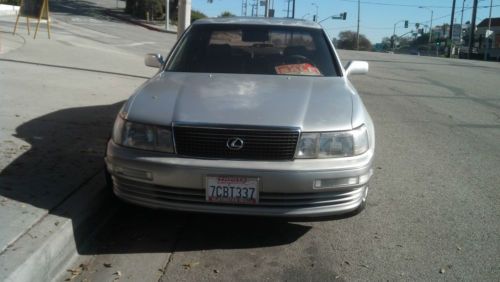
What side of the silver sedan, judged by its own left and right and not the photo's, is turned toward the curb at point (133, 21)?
back

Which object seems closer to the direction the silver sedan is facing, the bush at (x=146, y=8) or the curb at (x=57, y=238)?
the curb

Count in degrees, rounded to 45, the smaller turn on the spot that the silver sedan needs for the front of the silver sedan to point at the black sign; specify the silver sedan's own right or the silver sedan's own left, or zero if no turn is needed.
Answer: approximately 135° to the silver sedan's own right

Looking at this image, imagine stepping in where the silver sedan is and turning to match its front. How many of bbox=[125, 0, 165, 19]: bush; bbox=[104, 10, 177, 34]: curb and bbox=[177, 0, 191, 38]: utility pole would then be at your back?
3

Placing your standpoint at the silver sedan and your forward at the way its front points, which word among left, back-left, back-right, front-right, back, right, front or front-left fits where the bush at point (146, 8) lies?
back

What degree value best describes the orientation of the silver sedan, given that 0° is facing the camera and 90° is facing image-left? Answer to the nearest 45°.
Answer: approximately 0°

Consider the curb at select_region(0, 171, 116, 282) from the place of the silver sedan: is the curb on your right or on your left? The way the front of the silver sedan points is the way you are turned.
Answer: on your right

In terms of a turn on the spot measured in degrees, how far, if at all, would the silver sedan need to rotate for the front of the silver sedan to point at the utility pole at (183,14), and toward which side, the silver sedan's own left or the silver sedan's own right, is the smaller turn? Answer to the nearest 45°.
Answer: approximately 180°
